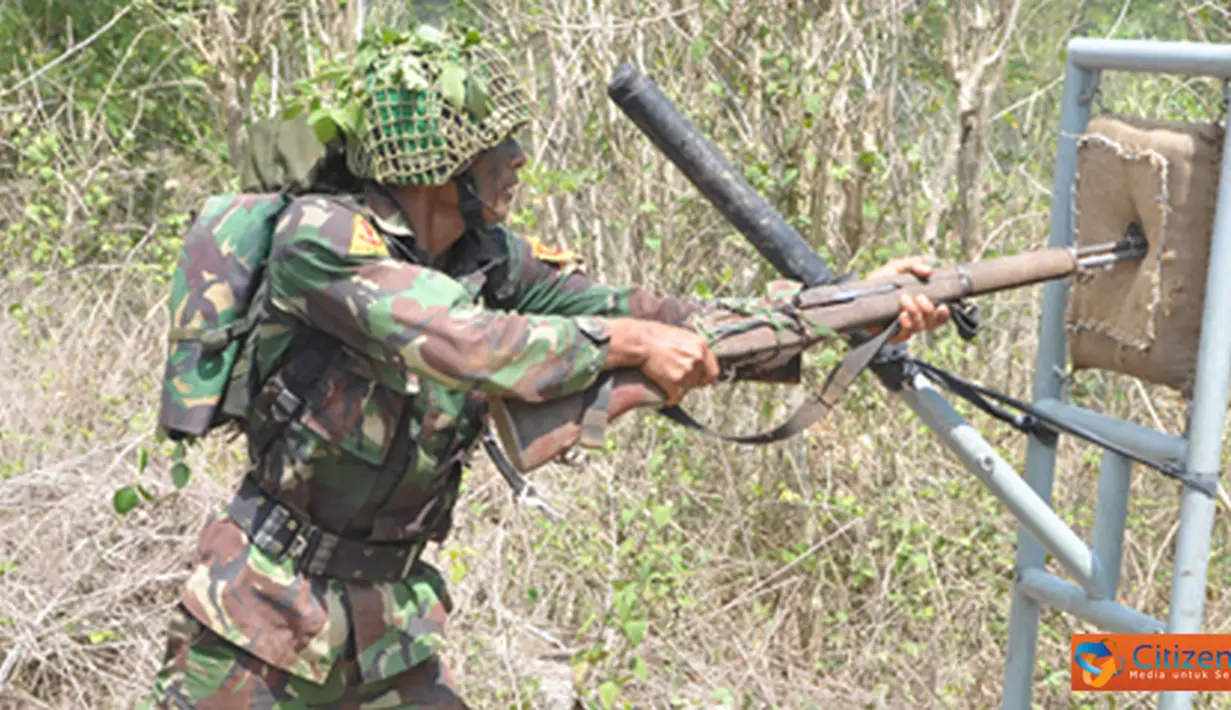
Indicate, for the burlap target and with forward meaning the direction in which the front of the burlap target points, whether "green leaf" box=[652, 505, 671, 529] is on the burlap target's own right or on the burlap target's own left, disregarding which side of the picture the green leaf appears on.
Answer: on the burlap target's own right

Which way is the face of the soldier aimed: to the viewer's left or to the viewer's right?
to the viewer's right

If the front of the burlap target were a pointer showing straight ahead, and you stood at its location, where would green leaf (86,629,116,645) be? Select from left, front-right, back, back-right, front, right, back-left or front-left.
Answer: front-right

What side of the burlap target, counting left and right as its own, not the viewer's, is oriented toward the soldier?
front

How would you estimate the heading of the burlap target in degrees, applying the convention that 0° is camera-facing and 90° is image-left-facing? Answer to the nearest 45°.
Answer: approximately 45°

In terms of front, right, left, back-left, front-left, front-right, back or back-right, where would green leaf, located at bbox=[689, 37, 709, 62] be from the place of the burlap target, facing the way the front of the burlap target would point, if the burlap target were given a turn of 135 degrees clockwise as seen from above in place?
front-left
